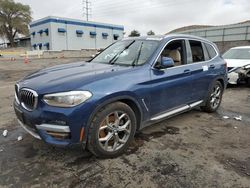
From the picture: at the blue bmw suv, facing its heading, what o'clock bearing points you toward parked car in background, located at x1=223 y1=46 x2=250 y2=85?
The parked car in background is roughly at 6 o'clock from the blue bmw suv.

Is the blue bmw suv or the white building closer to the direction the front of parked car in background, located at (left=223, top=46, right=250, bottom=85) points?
the blue bmw suv

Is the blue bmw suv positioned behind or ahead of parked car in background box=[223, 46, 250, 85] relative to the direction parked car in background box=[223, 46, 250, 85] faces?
ahead

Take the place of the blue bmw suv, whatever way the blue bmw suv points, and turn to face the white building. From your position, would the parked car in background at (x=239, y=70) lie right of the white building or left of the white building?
right

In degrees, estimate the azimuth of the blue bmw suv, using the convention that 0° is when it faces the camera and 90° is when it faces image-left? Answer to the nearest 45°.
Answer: approximately 45°

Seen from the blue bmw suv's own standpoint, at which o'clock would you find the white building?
The white building is roughly at 4 o'clock from the blue bmw suv.

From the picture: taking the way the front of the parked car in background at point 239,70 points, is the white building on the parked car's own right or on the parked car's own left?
on the parked car's own right

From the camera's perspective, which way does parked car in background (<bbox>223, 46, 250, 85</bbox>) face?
toward the camera

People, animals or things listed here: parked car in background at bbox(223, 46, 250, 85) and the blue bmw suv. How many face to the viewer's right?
0
